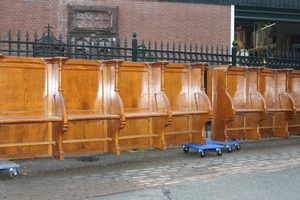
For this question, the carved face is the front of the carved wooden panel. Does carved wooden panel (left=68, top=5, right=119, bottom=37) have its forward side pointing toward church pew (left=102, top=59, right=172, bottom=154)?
yes

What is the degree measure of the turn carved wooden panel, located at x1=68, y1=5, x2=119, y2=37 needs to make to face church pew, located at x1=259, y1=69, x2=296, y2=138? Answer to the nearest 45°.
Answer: approximately 45° to its left

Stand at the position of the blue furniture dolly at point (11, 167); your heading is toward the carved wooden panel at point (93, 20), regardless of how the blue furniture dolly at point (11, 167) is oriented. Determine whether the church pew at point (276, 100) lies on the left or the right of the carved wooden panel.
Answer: right

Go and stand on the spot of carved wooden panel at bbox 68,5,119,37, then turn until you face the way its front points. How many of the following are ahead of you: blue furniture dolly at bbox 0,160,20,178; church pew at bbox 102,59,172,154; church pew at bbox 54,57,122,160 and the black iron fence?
4

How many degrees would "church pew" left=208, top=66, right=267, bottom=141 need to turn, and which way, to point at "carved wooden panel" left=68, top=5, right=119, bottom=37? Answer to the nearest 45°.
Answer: approximately 180°

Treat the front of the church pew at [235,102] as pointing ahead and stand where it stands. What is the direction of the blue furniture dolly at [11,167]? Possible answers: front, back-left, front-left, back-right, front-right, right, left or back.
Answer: right

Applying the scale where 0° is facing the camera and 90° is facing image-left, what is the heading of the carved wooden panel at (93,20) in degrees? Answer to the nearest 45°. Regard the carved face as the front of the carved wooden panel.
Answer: approximately 0°

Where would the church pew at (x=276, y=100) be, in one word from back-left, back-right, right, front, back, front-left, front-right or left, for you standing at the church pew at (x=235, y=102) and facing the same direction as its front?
left

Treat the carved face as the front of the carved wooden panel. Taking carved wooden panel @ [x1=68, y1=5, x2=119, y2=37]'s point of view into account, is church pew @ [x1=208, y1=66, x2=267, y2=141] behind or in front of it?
in front

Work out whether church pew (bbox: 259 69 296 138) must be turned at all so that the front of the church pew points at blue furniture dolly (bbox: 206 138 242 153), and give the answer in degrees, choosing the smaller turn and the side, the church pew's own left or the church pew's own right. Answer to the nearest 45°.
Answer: approximately 90° to the church pew's own right
